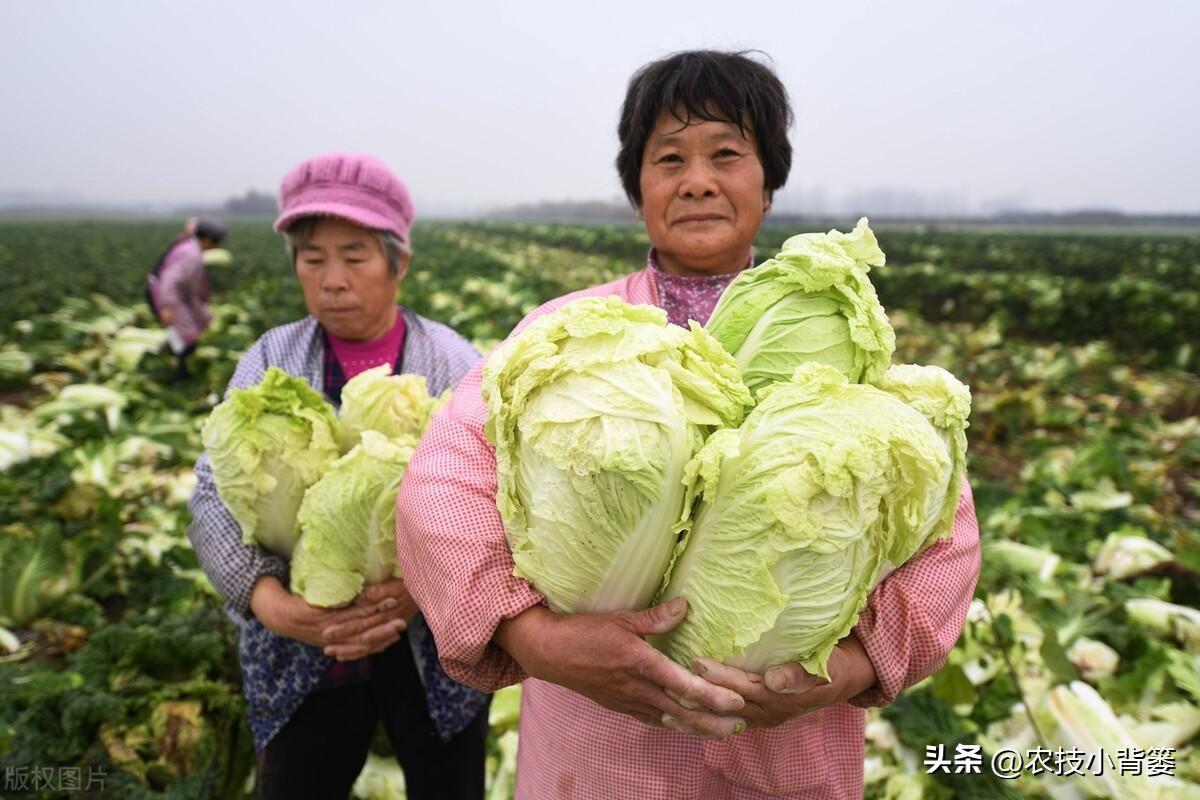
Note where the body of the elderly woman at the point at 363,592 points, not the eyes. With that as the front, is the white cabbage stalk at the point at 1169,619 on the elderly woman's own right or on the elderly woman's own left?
on the elderly woman's own left

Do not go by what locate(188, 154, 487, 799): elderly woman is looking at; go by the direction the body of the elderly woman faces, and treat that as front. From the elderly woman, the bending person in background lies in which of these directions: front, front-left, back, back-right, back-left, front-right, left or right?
back

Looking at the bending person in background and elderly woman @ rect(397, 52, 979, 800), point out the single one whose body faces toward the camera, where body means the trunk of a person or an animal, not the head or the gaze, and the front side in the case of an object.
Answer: the elderly woman

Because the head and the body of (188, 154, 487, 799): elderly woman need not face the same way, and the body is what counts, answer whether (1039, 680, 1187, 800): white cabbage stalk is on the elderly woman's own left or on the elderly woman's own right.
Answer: on the elderly woman's own left

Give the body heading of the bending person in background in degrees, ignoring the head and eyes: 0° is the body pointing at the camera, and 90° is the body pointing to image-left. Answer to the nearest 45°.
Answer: approximately 270°

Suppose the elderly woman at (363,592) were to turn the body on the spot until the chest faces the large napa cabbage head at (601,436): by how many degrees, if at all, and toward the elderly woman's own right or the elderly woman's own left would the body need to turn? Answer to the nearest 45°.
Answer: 0° — they already face it

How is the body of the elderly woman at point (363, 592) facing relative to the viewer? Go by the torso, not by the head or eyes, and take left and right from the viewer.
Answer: facing the viewer

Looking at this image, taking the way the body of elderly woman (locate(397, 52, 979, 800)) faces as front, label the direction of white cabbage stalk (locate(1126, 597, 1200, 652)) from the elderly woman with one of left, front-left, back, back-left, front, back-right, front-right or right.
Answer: back-left

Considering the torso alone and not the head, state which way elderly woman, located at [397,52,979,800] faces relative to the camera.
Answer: toward the camera

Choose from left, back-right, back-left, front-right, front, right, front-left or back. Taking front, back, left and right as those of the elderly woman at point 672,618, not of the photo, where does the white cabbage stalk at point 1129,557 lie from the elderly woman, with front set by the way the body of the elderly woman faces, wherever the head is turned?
back-left

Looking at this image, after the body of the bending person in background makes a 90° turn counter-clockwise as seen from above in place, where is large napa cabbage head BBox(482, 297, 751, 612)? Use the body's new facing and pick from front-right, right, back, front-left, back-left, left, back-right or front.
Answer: back

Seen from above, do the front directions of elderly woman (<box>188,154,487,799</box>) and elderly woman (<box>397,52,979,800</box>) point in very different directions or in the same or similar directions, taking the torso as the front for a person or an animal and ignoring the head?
same or similar directions
